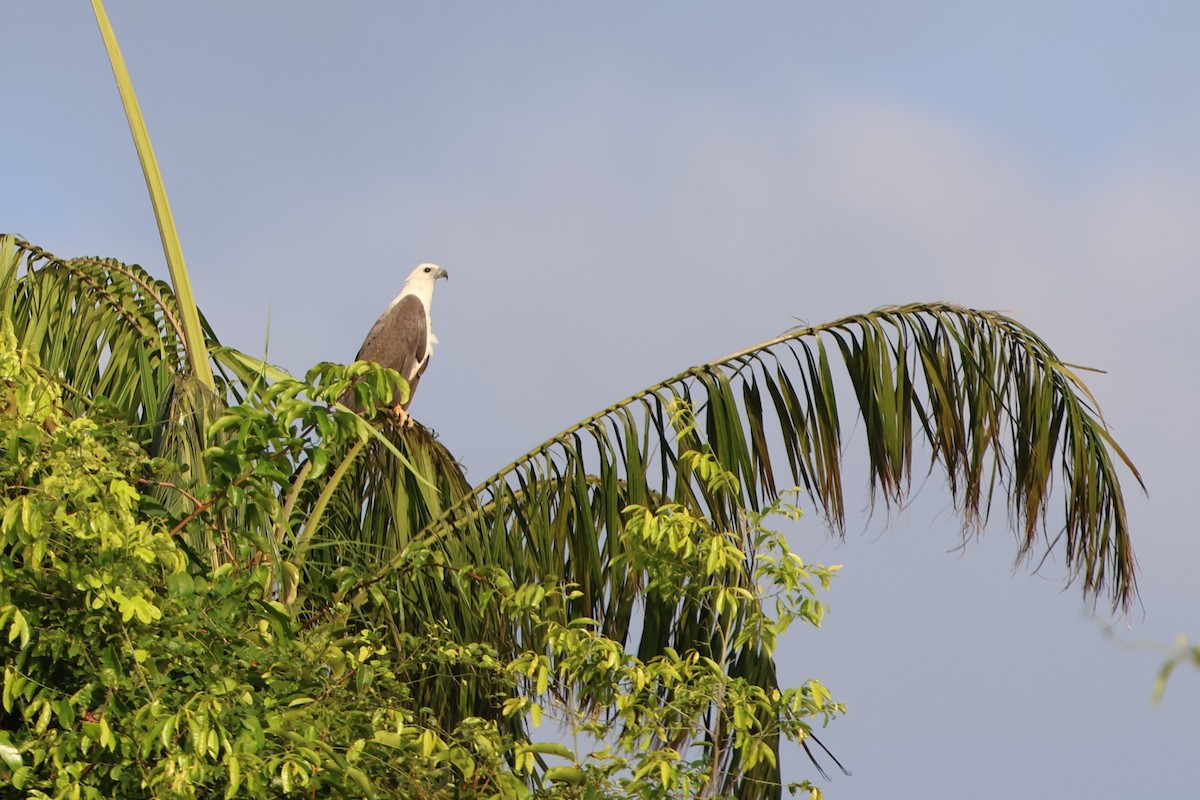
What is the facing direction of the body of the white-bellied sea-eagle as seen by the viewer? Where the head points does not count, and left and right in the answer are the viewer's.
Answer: facing to the right of the viewer
